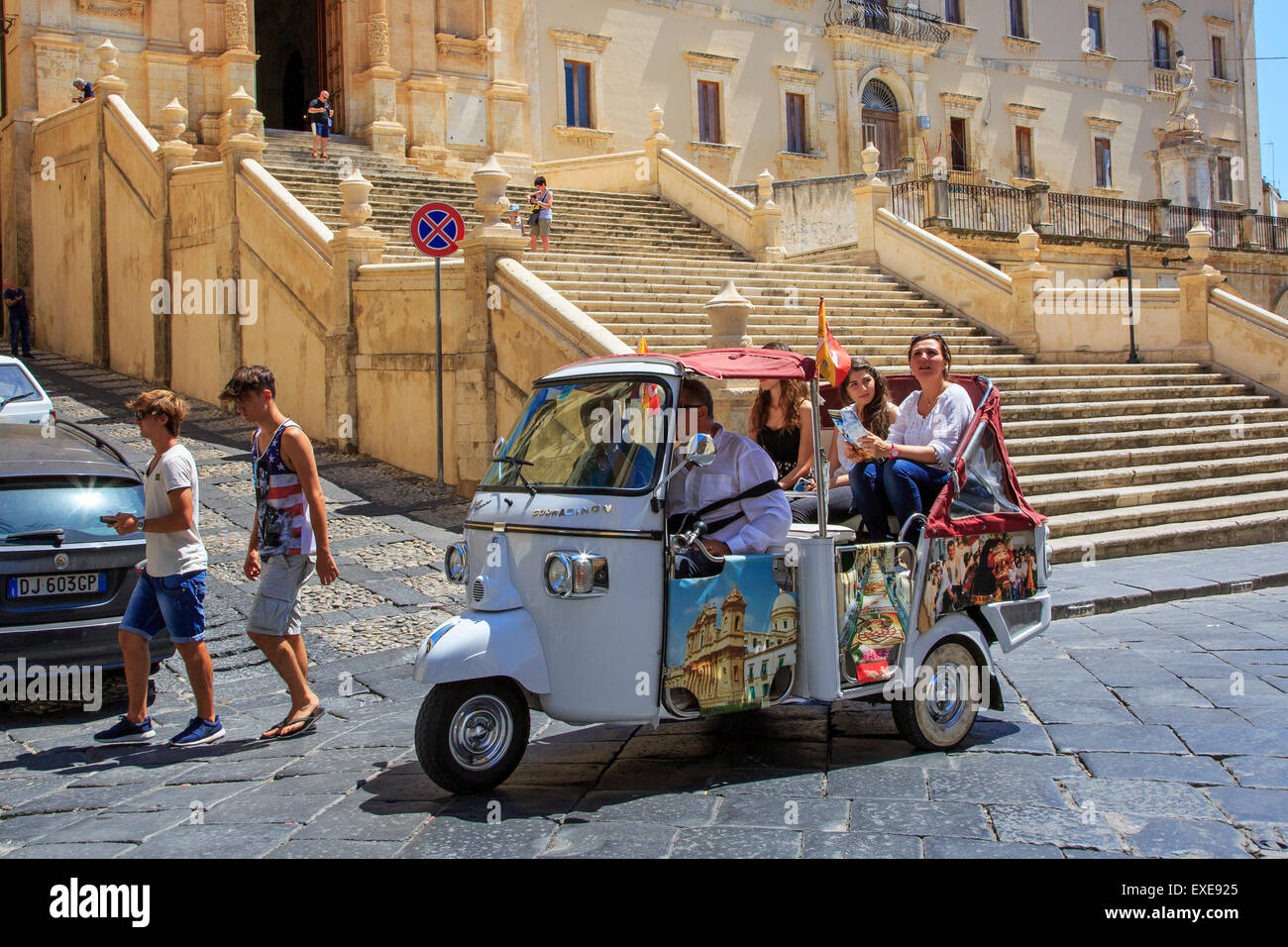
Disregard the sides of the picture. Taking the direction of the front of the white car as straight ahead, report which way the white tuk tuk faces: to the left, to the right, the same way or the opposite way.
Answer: to the left

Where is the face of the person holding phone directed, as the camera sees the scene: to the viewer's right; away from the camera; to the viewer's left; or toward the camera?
to the viewer's left

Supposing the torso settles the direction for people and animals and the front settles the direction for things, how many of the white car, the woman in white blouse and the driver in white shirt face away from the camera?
1

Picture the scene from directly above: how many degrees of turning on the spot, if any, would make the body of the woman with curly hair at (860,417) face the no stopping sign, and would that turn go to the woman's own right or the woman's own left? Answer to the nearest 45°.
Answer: approximately 90° to the woman's own right

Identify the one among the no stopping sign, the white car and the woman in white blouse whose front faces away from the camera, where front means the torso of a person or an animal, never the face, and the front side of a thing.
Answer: the white car

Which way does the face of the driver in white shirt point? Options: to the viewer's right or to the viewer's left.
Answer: to the viewer's left

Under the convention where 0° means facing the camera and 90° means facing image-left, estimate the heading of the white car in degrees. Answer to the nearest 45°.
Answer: approximately 180°

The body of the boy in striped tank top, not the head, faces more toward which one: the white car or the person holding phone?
the person holding phone

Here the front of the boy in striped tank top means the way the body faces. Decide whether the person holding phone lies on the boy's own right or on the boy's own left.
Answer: on the boy's own right
